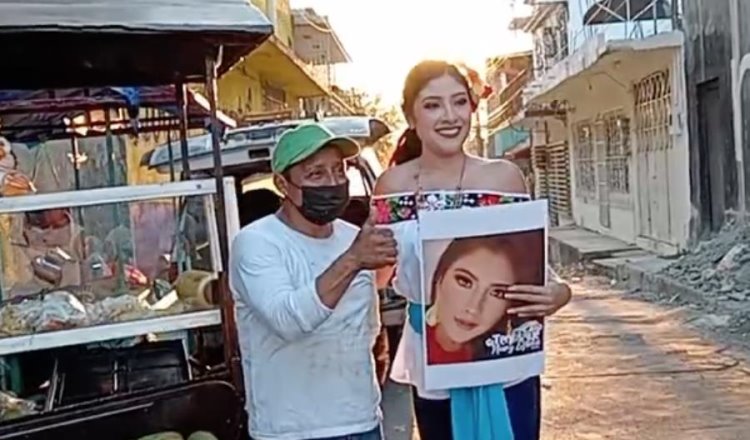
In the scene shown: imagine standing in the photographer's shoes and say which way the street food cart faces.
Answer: facing the viewer

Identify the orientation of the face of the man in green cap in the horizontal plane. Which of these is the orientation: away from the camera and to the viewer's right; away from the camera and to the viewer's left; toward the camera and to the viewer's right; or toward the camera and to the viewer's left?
toward the camera and to the viewer's right

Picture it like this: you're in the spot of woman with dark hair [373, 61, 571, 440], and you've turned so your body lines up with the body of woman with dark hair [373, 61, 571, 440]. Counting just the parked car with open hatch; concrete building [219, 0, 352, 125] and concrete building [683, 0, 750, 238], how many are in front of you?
0

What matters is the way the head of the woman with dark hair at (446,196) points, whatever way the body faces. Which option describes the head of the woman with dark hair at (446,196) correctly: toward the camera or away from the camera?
toward the camera

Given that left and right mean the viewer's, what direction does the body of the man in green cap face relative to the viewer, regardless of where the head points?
facing the viewer and to the right of the viewer

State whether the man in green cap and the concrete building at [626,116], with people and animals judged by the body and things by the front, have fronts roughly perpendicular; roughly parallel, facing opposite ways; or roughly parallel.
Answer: roughly perpendicular

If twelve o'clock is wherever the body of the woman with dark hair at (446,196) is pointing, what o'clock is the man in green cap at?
The man in green cap is roughly at 2 o'clock from the woman with dark hair.

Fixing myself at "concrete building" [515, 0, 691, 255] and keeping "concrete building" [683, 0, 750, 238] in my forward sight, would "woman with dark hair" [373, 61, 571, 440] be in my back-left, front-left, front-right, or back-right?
front-right

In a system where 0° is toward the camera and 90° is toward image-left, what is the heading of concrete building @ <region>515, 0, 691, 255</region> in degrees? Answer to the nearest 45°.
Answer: approximately 45°

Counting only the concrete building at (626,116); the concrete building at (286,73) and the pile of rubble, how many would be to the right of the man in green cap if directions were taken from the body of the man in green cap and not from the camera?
0

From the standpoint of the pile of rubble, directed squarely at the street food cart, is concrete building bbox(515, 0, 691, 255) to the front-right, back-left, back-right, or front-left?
back-right

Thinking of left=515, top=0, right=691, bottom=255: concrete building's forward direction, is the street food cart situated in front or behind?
in front
